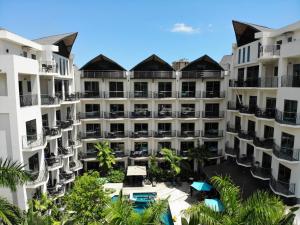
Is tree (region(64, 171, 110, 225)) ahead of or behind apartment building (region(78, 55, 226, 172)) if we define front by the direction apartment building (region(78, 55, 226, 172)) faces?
ahead

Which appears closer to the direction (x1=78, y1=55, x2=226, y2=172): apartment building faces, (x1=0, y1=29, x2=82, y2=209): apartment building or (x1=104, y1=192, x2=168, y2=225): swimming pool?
the swimming pool

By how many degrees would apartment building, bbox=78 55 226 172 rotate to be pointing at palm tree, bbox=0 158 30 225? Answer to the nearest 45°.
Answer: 0° — it already faces it

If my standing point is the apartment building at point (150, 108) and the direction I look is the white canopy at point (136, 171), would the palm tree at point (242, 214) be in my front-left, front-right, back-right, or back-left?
front-left

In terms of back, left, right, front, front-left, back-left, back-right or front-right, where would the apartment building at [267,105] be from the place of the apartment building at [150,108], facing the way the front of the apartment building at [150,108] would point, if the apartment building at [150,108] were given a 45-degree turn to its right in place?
left

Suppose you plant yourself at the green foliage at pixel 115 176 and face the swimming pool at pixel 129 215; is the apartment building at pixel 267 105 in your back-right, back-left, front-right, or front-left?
front-left

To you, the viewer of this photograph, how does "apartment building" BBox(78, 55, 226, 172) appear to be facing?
facing the viewer

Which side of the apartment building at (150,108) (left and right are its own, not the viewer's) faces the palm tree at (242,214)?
front

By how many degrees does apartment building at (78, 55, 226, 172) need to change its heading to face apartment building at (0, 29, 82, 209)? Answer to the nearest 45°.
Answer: approximately 45° to its right

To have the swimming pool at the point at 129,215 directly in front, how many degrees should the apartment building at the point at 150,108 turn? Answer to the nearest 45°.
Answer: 0° — it already faces it

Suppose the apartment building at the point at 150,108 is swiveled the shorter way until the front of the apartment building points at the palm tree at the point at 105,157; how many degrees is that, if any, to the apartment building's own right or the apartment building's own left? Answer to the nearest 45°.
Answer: approximately 45° to the apartment building's own right
